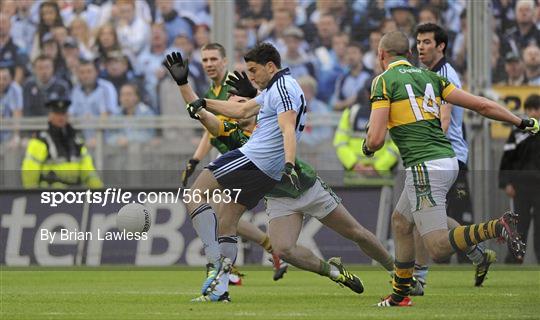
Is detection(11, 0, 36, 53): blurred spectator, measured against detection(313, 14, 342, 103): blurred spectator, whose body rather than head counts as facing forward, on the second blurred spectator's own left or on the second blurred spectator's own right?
on the second blurred spectator's own right

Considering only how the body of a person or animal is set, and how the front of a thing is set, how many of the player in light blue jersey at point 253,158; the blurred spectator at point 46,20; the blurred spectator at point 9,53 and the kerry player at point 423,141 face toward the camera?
2

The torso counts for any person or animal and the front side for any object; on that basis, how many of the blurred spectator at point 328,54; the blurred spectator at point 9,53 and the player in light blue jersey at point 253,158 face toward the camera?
2

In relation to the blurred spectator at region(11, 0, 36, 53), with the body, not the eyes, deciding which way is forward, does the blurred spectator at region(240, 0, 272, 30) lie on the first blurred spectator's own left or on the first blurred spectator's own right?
on the first blurred spectator's own left

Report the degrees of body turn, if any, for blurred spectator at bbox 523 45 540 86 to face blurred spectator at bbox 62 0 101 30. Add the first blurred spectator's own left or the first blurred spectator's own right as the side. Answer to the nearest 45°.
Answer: approximately 90° to the first blurred spectator's own right

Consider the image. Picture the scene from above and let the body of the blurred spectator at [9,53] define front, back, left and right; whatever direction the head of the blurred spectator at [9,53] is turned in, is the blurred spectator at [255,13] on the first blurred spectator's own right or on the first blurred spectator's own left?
on the first blurred spectator's own left

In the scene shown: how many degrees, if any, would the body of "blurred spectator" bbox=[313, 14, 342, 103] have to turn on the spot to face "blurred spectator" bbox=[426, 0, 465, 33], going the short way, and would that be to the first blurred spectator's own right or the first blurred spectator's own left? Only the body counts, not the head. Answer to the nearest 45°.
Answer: approximately 90° to the first blurred spectator's own left

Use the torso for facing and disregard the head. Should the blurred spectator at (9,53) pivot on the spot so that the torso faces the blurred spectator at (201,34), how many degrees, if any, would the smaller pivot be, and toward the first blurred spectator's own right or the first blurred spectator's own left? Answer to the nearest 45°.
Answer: approximately 90° to the first blurred spectator's own left
